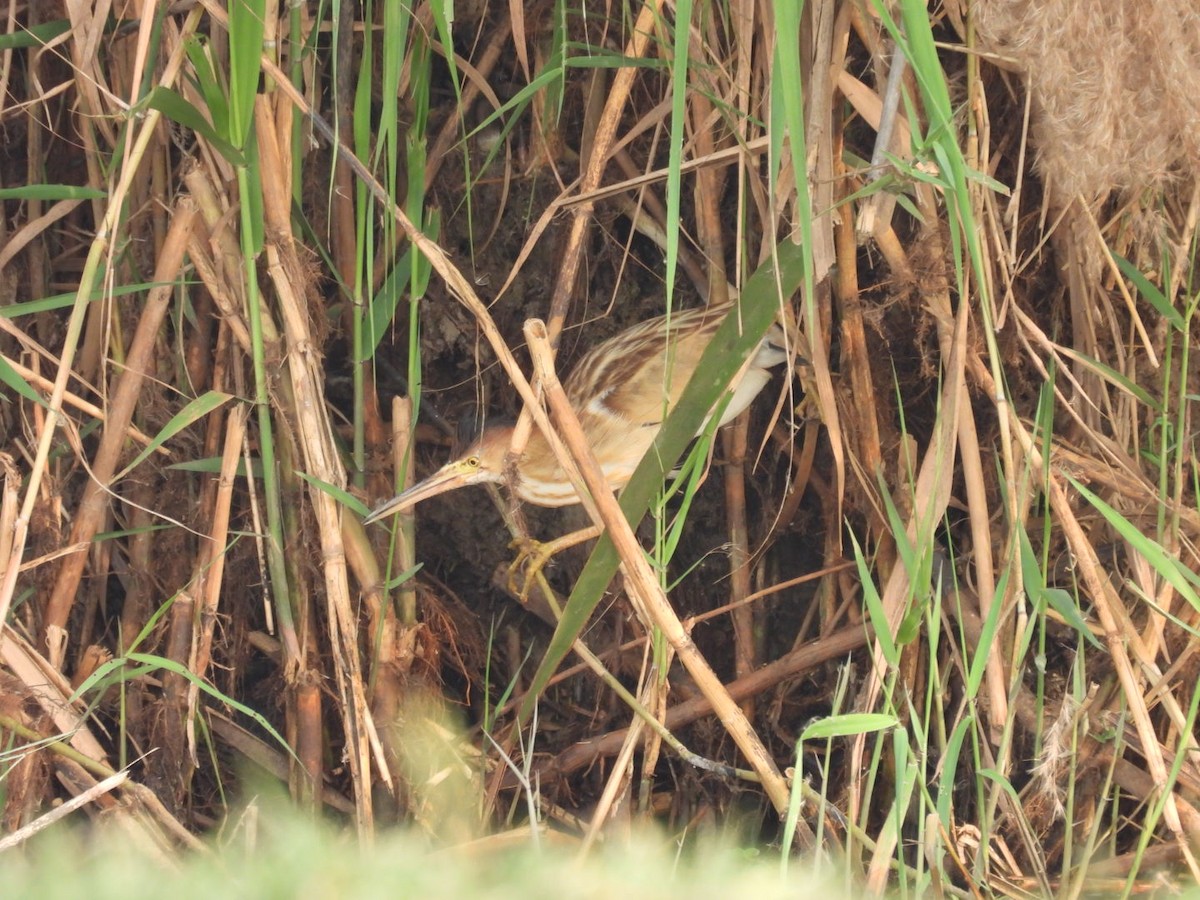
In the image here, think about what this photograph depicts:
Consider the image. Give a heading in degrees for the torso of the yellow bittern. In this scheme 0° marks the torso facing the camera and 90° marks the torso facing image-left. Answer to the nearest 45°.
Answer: approximately 90°
